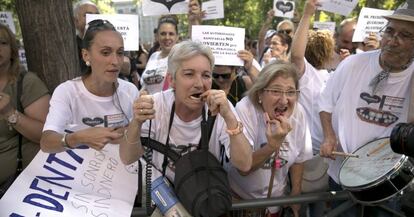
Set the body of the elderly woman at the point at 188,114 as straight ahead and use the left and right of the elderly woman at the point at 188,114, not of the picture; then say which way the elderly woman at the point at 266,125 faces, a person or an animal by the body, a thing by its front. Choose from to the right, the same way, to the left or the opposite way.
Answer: the same way

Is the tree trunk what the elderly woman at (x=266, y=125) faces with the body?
no

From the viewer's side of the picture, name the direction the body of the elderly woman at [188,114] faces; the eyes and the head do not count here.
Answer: toward the camera

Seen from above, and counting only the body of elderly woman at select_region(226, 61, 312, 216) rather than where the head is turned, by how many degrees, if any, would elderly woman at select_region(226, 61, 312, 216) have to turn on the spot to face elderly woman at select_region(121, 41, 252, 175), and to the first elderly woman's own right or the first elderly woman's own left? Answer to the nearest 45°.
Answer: approximately 45° to the first elderly woman's own right

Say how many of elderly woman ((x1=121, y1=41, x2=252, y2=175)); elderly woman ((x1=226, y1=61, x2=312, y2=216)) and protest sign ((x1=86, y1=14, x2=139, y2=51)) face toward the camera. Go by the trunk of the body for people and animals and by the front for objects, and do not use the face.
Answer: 3

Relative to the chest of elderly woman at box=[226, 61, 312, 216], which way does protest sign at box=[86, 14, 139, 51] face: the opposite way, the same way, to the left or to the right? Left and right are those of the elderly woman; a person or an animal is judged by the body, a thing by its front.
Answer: the same way

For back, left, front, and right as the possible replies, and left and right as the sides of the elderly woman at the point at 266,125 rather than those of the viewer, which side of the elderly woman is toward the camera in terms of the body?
front

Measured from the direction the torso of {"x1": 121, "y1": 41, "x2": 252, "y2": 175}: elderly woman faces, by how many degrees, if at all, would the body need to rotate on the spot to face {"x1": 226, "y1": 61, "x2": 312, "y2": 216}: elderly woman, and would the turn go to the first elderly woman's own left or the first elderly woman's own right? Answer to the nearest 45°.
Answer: approximately 135° to the first elderly woman's own left

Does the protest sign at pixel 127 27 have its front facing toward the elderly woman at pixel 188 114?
yes

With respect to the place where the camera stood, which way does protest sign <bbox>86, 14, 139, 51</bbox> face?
facing the viewer

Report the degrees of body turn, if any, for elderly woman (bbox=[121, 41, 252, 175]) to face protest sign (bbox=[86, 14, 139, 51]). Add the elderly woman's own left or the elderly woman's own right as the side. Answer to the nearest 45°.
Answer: approximately 180°

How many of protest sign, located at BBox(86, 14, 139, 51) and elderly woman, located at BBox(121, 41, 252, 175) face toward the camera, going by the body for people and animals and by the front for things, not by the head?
2

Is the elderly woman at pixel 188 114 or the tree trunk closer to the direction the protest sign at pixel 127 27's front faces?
the elderly woman

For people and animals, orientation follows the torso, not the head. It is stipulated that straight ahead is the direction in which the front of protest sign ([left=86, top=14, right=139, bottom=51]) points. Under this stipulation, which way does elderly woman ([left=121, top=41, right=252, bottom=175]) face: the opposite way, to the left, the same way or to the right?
the same way

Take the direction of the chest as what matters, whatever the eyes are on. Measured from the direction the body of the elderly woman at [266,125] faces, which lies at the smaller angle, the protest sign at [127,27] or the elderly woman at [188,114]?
the elderly woman
